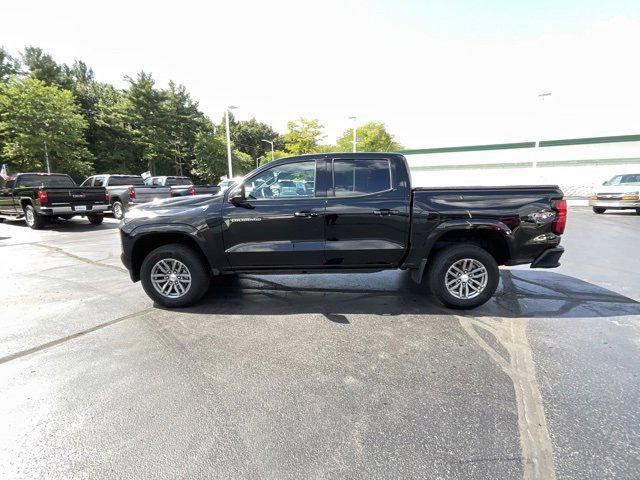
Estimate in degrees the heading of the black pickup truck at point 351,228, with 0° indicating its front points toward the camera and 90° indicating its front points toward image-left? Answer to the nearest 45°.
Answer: approximately 90°

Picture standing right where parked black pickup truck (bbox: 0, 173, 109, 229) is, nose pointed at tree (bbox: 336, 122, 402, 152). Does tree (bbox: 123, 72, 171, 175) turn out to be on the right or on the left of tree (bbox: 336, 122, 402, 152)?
left

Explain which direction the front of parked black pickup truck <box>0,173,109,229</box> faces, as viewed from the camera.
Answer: facing away from the viewer and to the left of the viewer

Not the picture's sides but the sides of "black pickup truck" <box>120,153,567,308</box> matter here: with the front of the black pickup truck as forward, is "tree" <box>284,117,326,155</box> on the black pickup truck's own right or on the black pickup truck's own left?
on the black pickup truck's own right

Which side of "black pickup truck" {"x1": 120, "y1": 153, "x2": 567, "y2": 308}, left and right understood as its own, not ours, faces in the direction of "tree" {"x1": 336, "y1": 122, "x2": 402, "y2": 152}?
right

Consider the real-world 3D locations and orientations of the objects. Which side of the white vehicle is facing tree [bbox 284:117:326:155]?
right

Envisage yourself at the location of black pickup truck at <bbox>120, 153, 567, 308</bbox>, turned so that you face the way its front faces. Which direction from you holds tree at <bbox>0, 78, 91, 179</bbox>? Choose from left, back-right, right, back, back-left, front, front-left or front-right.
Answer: front-right

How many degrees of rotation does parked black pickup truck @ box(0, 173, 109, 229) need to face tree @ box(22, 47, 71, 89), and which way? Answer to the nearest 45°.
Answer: approximately 45° to its right
